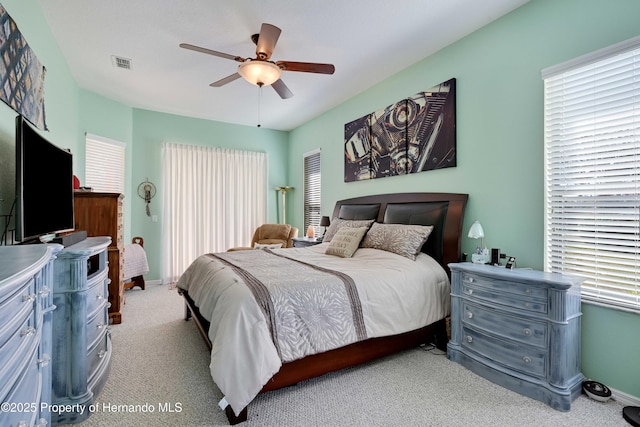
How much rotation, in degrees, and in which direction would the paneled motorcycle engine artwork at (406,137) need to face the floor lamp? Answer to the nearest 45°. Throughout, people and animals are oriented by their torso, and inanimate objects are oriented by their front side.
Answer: approximately 90° to its right

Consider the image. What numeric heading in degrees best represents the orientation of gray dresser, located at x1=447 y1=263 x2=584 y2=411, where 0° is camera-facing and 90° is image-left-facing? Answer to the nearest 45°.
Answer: approximately 45°

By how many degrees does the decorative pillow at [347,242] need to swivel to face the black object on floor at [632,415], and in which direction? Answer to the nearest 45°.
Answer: approximately 90° to its left

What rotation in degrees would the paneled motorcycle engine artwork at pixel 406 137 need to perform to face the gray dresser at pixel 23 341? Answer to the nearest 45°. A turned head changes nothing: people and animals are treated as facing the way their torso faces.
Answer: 0° — it already faces it

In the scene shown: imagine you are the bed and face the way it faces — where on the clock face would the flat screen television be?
The flat screen television is roughly at 1 o'clock from the bed.

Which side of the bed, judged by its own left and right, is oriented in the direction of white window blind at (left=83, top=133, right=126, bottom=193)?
right

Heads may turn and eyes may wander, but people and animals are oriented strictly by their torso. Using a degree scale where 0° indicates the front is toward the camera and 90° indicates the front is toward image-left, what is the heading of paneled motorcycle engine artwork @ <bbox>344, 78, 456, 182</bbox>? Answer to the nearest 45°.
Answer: approximately 45°

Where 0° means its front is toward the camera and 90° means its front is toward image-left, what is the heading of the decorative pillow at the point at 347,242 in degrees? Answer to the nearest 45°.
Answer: approximately 45°
